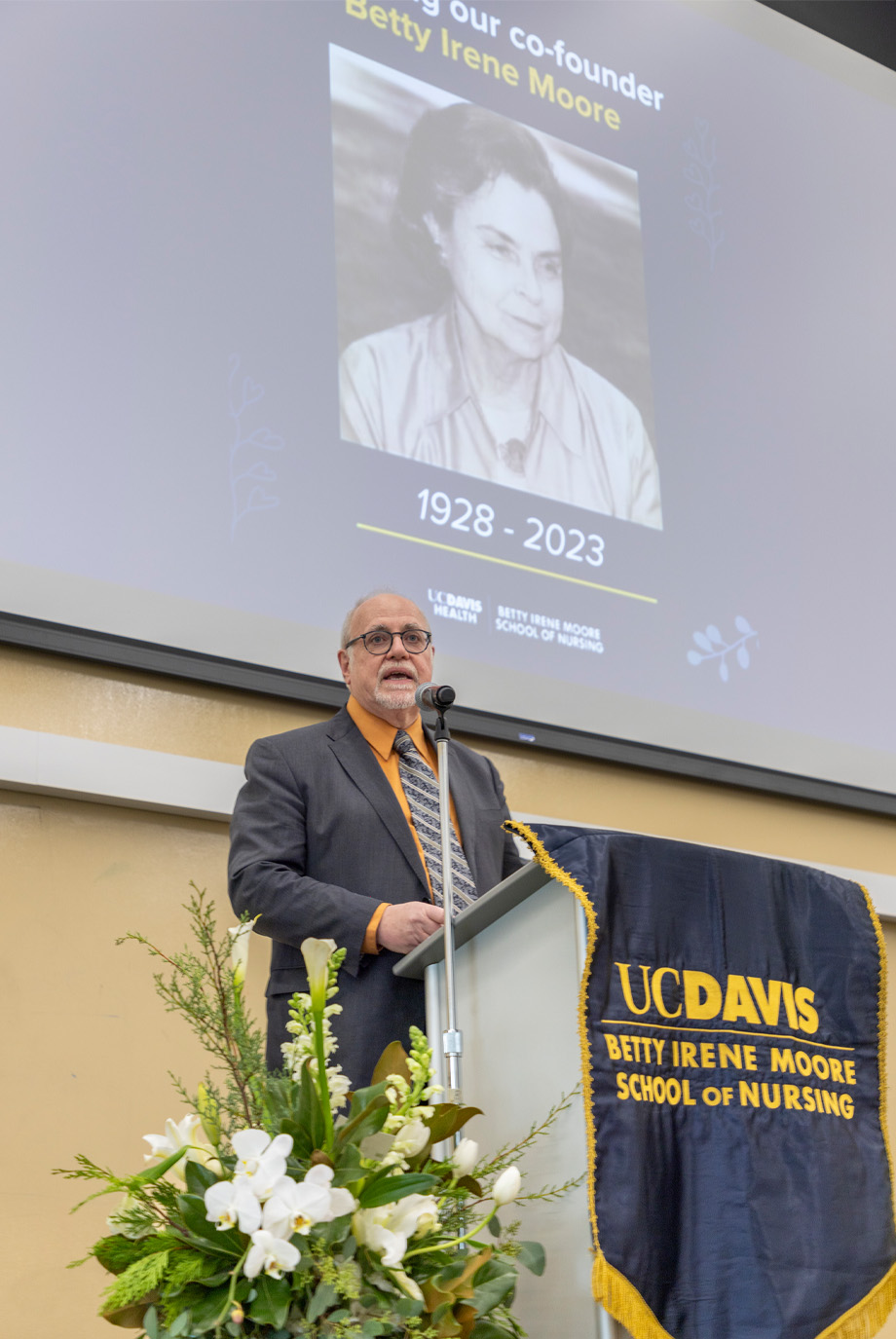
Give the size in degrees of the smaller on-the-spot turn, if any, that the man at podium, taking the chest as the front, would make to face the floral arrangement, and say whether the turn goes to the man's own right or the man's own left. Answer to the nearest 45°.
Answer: approximately 45° to the man's own right

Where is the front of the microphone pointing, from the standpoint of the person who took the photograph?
facing away from the viewer and to the left of the viewer

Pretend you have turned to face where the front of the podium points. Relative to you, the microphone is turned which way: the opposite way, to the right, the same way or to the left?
the opposite way

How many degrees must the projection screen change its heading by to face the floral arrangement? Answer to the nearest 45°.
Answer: approximately 45° to its right

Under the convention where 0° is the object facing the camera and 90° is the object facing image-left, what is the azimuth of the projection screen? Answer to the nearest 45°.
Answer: approximately 315°

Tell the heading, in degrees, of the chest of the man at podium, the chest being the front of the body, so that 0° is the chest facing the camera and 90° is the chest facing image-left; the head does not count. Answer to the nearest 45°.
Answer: approximately 315°
